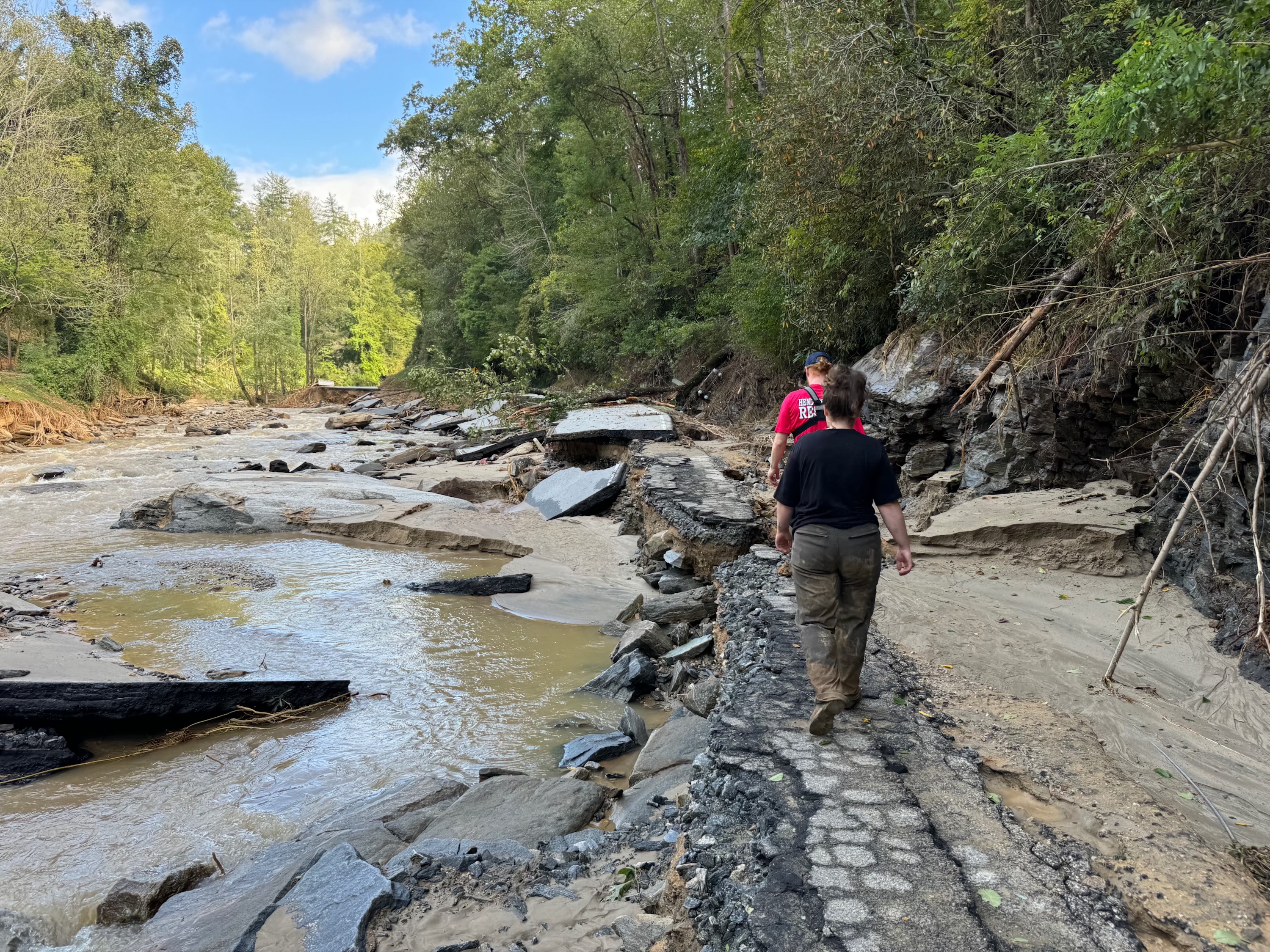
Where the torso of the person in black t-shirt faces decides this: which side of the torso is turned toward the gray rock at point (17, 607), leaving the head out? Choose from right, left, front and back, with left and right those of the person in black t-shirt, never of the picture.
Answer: left

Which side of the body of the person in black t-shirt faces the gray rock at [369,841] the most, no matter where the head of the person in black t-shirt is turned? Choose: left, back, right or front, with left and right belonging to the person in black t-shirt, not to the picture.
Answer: left

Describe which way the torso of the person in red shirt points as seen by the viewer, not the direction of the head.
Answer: away from the camera

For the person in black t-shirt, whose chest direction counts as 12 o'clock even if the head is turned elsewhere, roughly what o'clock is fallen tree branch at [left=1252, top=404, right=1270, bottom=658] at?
The fallen tree branch is roughly at 2 o'clock from the person in black t-shirt.

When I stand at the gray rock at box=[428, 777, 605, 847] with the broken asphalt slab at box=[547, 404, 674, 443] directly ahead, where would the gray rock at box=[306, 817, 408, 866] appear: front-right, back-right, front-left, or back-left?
back-left

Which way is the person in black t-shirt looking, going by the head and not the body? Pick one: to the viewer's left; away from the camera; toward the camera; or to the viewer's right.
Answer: away from the camera

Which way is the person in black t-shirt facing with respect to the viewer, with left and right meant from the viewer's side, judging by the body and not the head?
facing away from the viewer

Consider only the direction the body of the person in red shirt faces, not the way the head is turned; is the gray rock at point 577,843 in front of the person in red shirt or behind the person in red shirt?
behind

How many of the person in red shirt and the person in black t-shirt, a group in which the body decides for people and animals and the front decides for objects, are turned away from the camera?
2

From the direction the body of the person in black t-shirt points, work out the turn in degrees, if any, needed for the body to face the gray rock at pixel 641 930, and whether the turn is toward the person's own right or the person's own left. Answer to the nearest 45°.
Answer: approximately 135° to the person's own left

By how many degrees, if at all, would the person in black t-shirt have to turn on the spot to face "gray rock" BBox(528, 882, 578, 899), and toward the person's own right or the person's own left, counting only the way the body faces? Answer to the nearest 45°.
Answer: approximately 135° to the person's own left

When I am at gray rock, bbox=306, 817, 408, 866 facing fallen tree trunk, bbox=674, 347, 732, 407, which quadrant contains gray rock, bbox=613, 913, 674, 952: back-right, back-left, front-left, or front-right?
back-right
